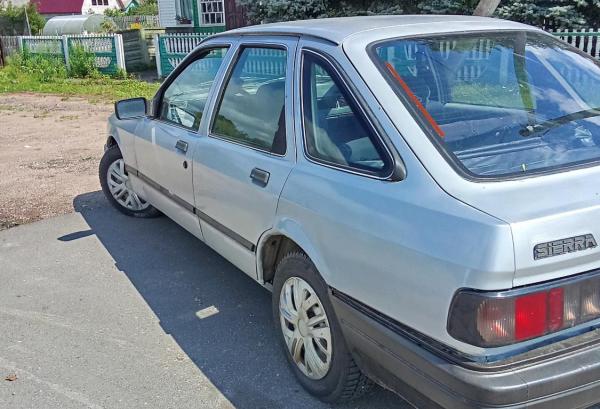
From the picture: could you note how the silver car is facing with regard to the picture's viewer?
facing away from the viewer and to the left of the viewer

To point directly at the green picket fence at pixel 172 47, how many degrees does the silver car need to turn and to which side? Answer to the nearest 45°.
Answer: approximately 45° to its right

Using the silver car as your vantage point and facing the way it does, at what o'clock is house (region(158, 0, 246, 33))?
The house is roughly at 1 o'clock from the silver car.

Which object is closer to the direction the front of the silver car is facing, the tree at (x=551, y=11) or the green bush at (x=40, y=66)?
the green bush

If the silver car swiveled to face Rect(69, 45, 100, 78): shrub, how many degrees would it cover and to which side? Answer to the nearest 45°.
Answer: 0° — it already faces it

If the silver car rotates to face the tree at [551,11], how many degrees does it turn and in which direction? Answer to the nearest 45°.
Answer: approximately 45° to its right

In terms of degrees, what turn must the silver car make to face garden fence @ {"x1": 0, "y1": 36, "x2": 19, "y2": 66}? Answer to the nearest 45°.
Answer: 0° — it already faces it

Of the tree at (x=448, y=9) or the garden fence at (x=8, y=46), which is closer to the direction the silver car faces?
the garden fence
